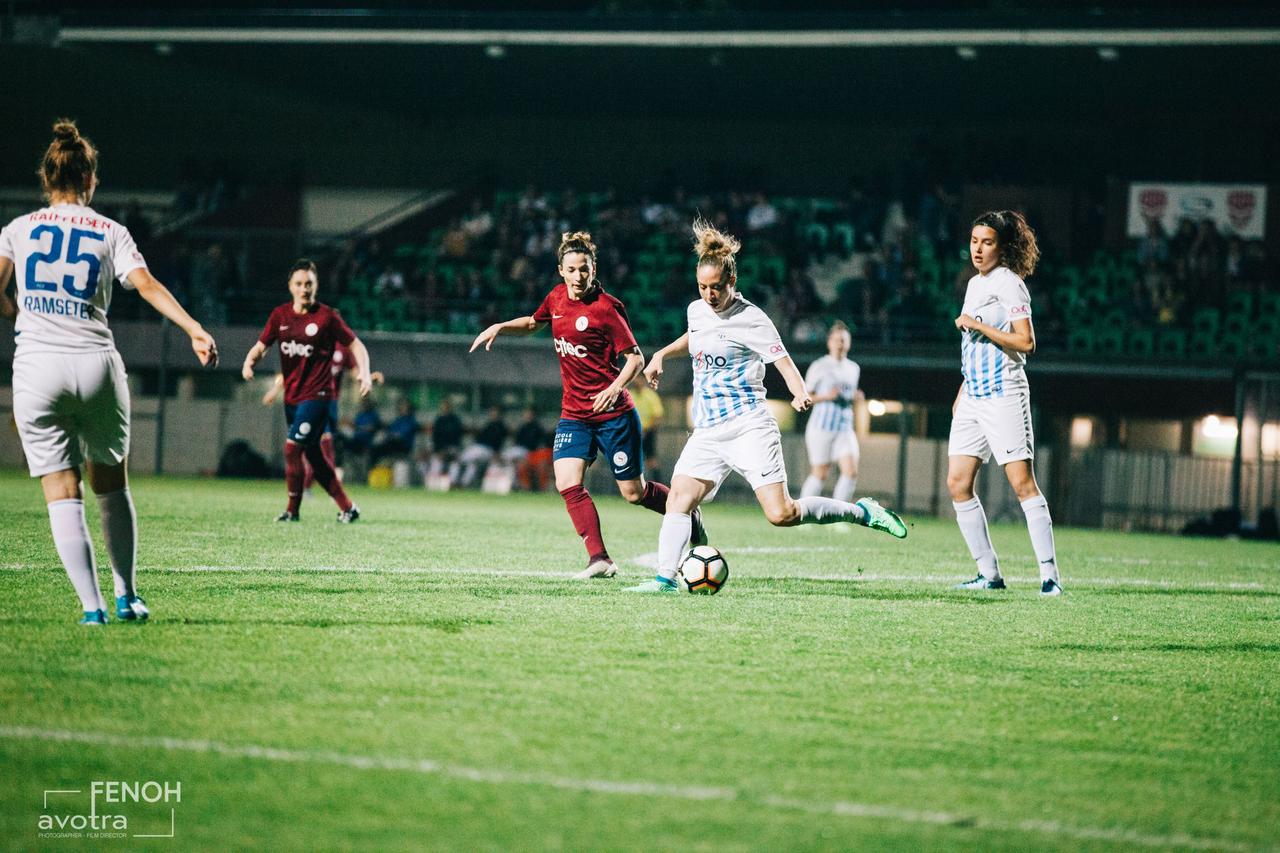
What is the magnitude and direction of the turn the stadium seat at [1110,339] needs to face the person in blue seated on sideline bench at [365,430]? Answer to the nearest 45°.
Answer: approximately 90° to its right

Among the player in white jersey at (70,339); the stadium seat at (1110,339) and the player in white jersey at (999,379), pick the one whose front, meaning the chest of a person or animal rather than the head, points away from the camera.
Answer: the player in white jersey at (70,339)

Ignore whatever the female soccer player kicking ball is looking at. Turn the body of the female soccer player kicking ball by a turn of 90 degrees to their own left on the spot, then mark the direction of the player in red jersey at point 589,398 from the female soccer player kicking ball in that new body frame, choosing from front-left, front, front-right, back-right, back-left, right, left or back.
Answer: back

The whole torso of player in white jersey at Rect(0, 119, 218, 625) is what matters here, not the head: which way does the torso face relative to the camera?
away from the camera

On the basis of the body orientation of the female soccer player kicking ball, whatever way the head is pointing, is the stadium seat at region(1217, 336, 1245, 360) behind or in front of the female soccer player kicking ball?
behind

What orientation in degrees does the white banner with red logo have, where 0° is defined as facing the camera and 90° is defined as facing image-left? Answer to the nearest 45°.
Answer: approximately 0°
